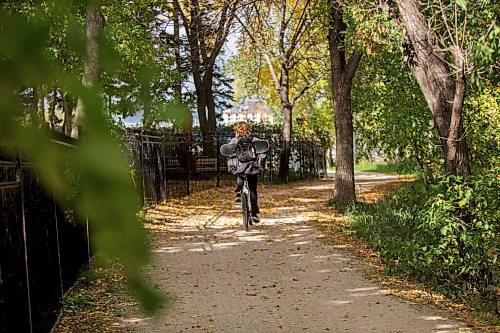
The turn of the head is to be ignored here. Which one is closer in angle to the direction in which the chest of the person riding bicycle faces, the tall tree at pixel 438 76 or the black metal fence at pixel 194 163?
the black metal fence

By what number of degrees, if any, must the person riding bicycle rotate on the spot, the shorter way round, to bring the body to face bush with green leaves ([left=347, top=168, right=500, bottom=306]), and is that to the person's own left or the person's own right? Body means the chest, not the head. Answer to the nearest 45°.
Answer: approximately 135° to the person's own right

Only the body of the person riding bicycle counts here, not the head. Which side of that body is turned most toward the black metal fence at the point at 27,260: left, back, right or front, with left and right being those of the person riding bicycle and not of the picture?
back

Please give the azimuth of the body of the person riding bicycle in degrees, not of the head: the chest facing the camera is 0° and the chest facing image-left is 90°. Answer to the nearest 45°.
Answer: approximately 180°
